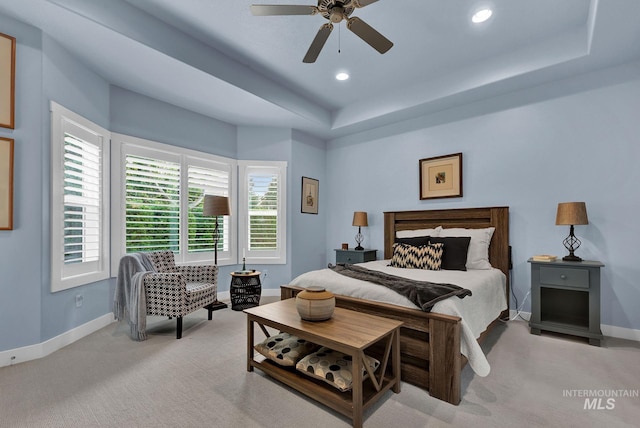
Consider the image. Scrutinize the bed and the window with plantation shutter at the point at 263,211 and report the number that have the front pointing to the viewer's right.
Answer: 0

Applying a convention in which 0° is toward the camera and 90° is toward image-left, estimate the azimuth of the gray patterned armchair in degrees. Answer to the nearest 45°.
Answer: approximately 315°

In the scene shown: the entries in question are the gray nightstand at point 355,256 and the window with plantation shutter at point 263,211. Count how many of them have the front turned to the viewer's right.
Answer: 0

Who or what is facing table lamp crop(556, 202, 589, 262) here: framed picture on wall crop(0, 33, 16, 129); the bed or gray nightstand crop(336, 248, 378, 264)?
the framed picture on wall

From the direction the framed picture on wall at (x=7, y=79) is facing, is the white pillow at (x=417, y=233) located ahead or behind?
ahead

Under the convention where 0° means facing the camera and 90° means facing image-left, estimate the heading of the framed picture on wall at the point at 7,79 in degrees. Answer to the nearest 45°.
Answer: approximately 315°

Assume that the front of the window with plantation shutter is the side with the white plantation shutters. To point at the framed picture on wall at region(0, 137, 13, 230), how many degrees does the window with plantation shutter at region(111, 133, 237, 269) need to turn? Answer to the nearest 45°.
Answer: approximately 90° to its right

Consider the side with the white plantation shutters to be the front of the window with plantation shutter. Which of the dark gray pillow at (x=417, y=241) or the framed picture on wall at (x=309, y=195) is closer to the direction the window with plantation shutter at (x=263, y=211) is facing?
the dark gray pillow

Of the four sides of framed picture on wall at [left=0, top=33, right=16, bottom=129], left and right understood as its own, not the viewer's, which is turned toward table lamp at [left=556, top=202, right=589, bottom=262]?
front

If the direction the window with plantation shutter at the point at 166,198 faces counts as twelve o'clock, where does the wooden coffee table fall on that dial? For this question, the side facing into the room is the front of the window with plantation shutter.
The wooden coffee table is roughly at 1 o'clock from the window with plantation shutter.

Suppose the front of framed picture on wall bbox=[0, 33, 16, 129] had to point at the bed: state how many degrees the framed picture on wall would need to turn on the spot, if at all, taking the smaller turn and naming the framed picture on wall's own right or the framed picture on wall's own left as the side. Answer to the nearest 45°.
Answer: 0° — it already faces it

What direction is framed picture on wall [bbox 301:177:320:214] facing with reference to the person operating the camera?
facing the viewer and to the right of the viewer
